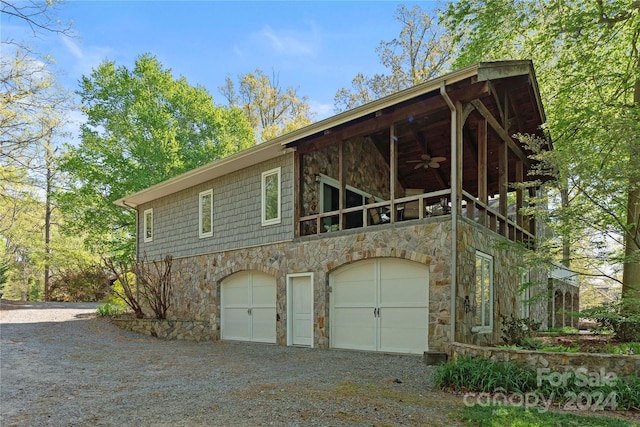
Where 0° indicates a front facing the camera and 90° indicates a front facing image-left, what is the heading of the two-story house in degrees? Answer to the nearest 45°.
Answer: approximately 45°

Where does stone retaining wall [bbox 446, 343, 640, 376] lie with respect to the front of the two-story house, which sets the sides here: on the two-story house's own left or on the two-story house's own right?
on the two-story house's own left

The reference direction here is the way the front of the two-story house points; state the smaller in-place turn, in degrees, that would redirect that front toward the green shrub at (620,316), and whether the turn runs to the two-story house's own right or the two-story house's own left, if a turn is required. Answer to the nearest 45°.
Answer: approximately 90° to the two-story house's own left

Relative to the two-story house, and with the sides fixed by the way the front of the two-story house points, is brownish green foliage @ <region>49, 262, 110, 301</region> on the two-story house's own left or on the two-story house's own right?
on the two-story house's own right

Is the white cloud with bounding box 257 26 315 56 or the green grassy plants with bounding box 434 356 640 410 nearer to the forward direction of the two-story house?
the green grassy plants

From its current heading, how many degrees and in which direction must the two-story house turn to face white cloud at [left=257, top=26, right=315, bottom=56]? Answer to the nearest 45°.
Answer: approximately 135° to its right

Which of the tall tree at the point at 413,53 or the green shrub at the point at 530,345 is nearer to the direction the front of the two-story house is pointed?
the green shrub

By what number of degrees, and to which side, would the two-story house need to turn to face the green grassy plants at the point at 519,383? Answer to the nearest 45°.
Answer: approximately 45° to its left
